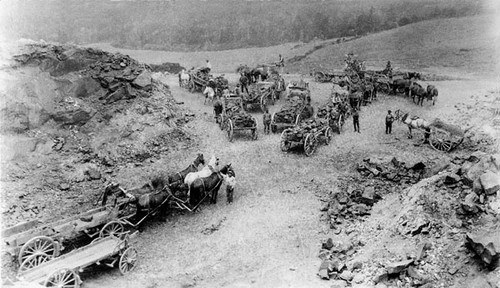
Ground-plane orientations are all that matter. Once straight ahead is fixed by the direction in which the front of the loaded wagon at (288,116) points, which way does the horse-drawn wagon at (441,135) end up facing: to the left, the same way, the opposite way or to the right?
to the left

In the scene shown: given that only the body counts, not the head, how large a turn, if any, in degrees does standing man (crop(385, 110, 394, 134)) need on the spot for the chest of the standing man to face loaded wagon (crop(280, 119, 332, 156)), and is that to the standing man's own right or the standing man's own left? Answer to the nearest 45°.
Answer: approximately 45° to the standing man's own right

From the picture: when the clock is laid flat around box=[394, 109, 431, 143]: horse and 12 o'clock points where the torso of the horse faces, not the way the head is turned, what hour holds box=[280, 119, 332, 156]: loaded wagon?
The loaded wagon is roughly at 11 o'clock from the horse.

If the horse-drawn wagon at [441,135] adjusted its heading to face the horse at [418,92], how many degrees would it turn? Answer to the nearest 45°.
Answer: approximately 45° to its right

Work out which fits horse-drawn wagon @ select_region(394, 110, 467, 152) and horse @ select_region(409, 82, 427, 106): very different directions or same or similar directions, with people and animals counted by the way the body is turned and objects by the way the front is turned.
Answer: very different directions

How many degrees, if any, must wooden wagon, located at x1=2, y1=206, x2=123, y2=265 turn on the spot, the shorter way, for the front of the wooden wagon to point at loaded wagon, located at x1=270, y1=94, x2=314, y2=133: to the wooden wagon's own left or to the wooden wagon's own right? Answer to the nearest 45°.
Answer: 0° — it already faces it

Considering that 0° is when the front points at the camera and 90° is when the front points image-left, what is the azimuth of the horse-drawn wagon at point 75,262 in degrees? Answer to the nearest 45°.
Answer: approximately 225°

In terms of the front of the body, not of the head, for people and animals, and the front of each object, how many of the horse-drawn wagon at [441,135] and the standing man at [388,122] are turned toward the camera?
1

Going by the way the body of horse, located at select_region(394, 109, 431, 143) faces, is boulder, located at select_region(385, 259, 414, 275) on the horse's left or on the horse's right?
on the horse's left

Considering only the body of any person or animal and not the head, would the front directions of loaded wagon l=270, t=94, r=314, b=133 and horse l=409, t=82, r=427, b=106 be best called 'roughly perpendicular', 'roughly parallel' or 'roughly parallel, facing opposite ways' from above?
roughly perpendicular

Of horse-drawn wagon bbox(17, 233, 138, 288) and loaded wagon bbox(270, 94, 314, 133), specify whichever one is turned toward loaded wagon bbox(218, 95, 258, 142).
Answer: the horse-drawn wagon

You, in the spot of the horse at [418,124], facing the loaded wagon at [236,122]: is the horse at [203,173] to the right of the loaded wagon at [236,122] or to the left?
left
